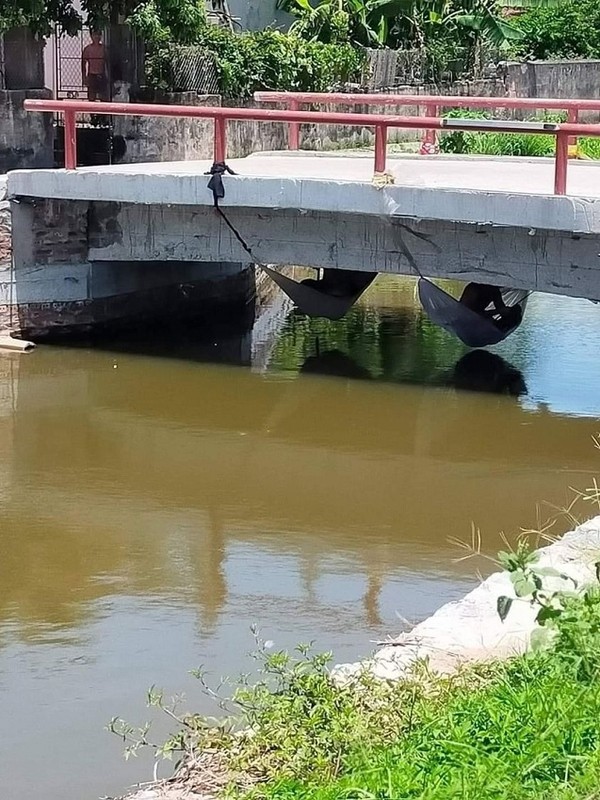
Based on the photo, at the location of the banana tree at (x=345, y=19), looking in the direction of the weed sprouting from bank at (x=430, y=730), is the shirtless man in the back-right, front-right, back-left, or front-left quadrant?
front-right

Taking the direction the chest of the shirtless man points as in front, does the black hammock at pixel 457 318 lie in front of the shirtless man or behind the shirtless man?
in front

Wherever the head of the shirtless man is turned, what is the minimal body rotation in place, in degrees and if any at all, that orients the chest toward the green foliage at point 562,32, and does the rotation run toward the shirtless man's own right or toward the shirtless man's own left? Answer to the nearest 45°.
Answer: approximately 135° to the shirtless man's own left

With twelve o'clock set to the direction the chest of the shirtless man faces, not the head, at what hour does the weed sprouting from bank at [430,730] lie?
The weed sprouting from bank is roughly at 12 o'clock from the shirtless man.

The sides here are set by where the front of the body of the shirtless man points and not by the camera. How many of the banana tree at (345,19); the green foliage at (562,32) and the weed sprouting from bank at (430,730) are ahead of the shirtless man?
1

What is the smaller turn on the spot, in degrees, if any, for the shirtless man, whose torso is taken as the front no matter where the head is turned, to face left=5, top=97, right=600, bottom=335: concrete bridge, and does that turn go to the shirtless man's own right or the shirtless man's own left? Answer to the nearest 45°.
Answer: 0° — they already face it

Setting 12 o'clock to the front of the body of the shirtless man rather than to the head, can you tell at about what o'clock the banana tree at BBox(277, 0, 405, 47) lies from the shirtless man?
The banana tree is roughly at 7 o'clock from the shirtless man.

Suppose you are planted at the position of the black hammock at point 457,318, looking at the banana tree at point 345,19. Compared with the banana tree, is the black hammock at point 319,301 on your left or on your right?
left

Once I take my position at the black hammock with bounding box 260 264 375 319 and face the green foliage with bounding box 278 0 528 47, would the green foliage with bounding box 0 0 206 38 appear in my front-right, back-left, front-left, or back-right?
front-left

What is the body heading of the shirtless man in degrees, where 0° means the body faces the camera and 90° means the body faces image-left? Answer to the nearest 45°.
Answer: approximately 0°

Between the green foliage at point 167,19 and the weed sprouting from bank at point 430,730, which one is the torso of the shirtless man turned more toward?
the weed sprouting from bank
